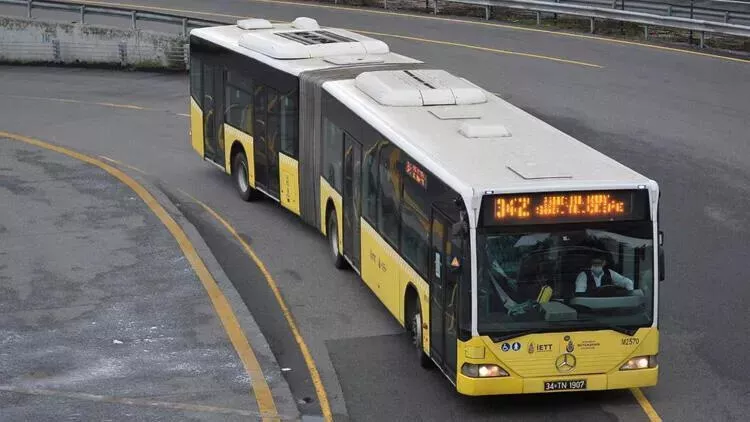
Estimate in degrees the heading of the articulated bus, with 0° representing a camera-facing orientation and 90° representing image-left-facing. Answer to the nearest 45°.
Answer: approximately 315°

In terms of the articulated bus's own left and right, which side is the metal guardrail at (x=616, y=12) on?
on its left

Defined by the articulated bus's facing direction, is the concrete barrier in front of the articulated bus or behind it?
behind

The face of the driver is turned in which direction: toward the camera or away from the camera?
toward the camera

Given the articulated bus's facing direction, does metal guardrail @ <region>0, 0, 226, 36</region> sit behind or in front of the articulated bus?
behind

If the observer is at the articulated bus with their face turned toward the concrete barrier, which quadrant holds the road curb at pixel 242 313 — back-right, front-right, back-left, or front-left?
front-left
